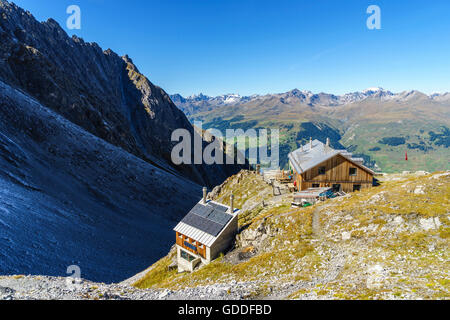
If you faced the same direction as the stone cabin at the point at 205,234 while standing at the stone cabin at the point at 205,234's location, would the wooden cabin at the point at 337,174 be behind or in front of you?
behind
